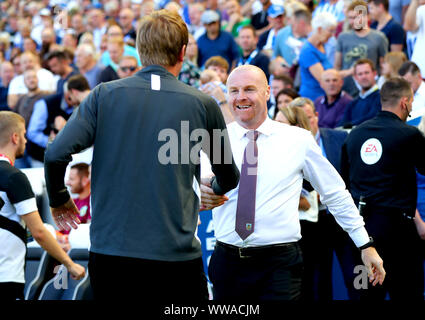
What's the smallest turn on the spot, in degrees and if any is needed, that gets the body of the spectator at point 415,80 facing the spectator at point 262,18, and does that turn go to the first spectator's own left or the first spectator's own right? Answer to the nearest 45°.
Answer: approximately 90° to the first spectator's own right

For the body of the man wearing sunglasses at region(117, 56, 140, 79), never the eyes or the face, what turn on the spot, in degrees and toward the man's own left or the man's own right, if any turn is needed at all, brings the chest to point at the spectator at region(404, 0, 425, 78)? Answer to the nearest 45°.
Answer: approximately 90° to the man's own left

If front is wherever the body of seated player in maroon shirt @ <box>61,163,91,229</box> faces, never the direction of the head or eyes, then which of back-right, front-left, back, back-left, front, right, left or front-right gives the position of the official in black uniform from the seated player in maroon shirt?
back-left

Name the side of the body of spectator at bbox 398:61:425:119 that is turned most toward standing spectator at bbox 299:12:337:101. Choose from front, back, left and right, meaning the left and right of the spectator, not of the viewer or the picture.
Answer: right

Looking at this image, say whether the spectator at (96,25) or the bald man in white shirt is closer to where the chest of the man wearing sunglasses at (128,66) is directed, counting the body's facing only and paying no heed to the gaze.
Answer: the bald man in white shirt

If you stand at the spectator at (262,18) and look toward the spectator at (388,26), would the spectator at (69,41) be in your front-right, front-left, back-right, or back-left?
back-right

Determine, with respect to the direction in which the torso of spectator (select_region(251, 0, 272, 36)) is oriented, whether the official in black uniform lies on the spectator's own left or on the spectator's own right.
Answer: on the spectator's own left
